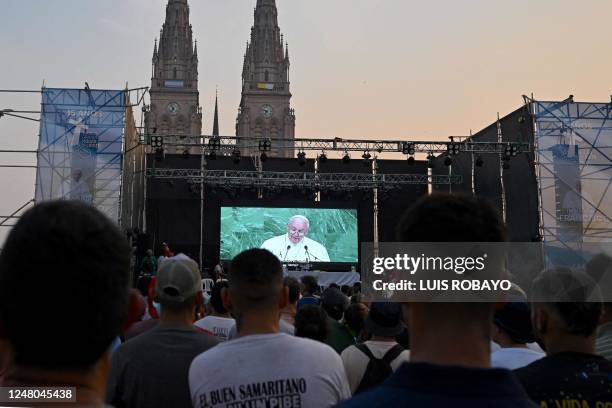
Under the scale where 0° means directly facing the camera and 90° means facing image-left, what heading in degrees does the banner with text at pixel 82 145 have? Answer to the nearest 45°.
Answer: approximately 0°

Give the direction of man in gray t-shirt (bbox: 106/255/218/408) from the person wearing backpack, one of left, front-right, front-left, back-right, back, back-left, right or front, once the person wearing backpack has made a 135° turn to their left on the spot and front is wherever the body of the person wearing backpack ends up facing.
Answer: front

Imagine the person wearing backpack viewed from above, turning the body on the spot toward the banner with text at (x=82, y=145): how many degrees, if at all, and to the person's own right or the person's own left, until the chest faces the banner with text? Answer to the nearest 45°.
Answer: approximately 45° to the person's own left

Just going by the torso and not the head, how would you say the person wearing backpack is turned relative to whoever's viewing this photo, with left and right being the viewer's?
facing away from the viewer

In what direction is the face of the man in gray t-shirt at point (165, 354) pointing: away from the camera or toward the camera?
away from the camera

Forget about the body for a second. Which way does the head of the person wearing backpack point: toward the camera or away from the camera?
away from the camera

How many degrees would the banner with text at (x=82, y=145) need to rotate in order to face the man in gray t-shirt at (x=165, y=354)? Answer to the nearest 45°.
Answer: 0° — it already faces them

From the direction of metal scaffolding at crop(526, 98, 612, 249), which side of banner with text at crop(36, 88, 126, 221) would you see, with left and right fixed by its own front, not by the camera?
left
